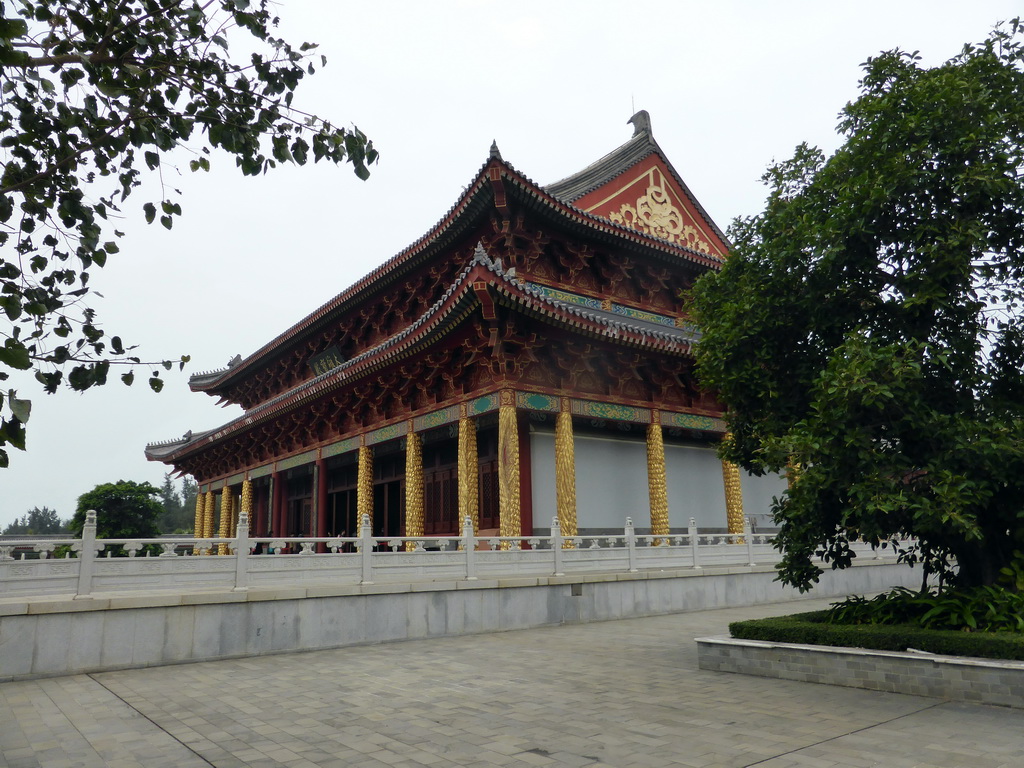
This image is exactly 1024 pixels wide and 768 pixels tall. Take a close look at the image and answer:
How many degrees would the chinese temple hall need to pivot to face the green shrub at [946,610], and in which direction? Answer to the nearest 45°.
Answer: approximately 45° to its left

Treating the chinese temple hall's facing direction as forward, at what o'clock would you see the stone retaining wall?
The stone retaining wall is roughly at 10 o'clock from the chinese temple hall.

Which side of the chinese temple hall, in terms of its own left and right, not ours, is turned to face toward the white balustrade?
front

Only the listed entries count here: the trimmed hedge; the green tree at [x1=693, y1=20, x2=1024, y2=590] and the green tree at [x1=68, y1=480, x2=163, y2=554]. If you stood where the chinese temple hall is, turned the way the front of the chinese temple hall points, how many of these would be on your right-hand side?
1

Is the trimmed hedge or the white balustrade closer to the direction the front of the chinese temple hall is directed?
the white balustrade

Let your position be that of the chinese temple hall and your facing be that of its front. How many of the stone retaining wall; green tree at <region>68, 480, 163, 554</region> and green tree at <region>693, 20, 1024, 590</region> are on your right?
1

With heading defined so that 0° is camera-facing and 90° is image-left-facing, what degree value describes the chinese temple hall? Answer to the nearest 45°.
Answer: approximately 45°

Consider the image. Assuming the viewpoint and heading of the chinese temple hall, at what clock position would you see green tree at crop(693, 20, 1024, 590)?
The green tree is roughly at 10 o'clock from the chinese temple hall.

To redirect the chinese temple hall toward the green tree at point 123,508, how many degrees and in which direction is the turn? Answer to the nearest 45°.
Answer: approximately 90° to its right

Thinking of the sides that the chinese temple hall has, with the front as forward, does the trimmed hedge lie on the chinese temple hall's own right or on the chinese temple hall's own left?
on the chinese temple hall's own left

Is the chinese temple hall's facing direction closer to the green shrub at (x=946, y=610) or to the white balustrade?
the white balustrade
